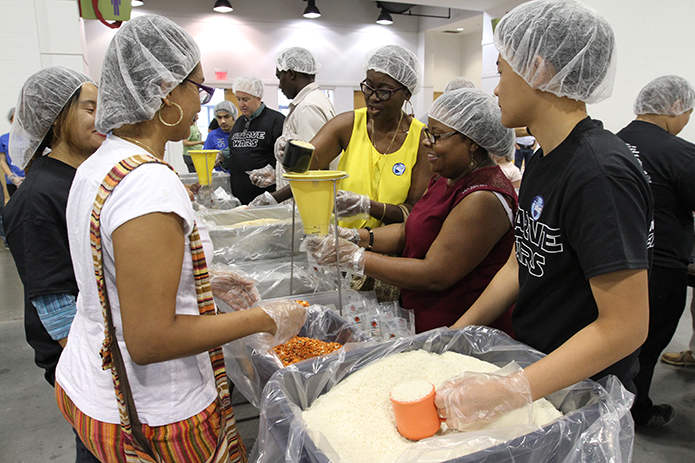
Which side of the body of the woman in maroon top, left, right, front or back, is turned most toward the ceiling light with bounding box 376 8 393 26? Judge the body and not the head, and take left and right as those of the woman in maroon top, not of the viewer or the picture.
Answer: right

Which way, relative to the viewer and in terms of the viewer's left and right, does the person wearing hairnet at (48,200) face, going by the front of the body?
facing to the right of the viewer

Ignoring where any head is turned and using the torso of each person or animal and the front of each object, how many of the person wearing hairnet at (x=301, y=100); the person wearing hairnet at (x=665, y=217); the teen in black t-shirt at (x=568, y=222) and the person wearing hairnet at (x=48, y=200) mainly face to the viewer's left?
2

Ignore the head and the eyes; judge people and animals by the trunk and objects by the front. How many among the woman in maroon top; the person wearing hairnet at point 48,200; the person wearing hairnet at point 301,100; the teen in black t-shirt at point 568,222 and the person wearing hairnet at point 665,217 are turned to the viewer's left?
3

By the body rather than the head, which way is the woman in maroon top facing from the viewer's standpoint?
to the viewer's left
